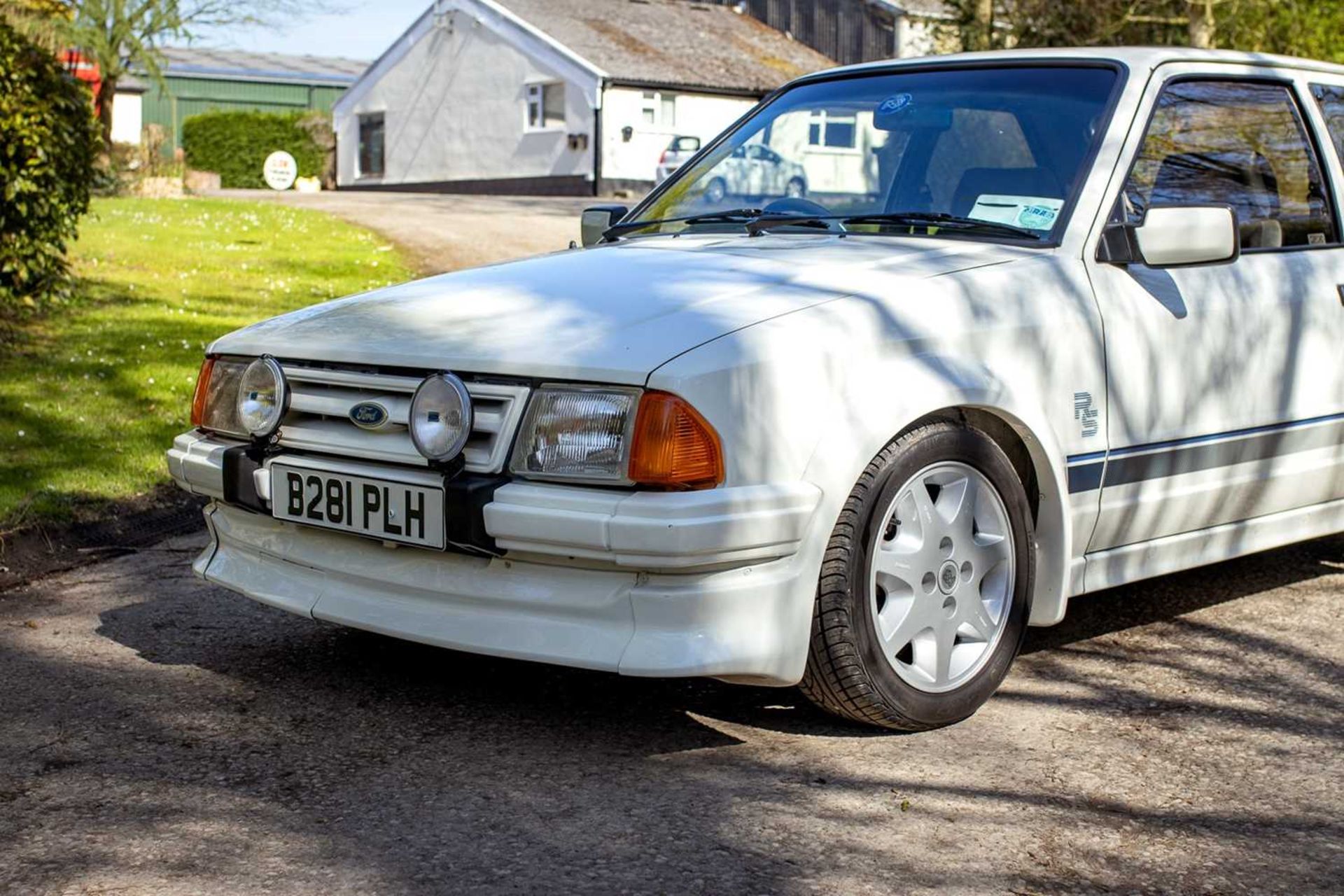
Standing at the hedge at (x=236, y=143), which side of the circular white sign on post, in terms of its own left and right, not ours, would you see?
back

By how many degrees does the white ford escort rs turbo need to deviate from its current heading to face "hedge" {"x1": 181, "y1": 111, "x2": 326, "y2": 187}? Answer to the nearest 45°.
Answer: approximately 135° to its right

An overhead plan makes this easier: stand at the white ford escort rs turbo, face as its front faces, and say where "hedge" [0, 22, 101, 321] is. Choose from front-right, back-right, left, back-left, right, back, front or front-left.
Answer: right

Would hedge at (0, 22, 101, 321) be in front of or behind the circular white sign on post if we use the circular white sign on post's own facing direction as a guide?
in front

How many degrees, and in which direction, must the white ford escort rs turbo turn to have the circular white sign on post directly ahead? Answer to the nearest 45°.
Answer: approximately 135° to its right

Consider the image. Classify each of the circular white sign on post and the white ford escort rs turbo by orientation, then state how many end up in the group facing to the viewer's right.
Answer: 0

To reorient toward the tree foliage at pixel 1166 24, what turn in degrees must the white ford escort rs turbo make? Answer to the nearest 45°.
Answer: approximately 135° to its right

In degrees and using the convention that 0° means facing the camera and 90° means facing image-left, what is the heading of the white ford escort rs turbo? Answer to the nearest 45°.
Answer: approximately 45°

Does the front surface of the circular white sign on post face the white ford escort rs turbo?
yes

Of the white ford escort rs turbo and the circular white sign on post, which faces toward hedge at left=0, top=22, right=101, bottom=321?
the circular white sign on post

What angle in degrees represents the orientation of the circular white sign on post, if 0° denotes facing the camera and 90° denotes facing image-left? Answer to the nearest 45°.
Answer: approximately 0°
